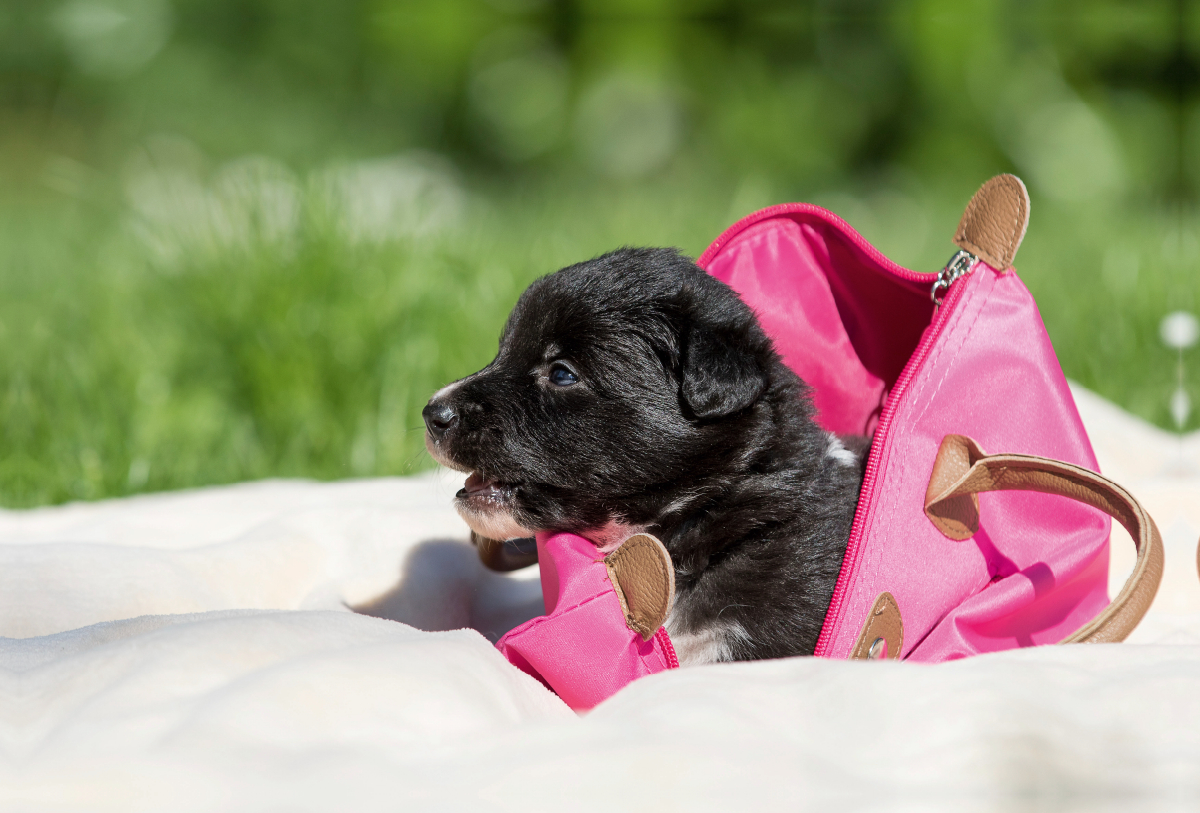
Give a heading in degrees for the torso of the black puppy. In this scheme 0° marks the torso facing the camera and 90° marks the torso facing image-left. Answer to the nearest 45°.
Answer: approximately 90°

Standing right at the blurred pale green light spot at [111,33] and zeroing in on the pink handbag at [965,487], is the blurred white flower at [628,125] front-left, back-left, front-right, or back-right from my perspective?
front-left

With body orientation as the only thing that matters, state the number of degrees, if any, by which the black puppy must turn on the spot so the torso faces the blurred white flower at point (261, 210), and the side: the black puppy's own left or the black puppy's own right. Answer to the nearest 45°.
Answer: approximately 45° to the black puppy's own right

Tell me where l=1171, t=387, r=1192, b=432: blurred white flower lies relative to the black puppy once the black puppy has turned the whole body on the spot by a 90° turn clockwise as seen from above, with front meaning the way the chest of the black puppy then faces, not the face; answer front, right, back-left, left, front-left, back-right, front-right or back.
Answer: front-right

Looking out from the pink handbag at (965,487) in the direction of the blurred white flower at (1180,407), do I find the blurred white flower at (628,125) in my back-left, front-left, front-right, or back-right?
front-left

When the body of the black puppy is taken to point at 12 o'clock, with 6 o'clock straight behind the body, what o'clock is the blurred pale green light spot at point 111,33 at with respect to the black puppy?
The blurred pale green light spot is roughly at 2 o'clock from the black puppy.

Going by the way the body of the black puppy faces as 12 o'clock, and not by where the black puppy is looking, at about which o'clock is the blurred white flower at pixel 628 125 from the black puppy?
The blurred white flower is roughly at 3 o'clock from the black puppy.

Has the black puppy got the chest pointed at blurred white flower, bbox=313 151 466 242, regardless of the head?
no
